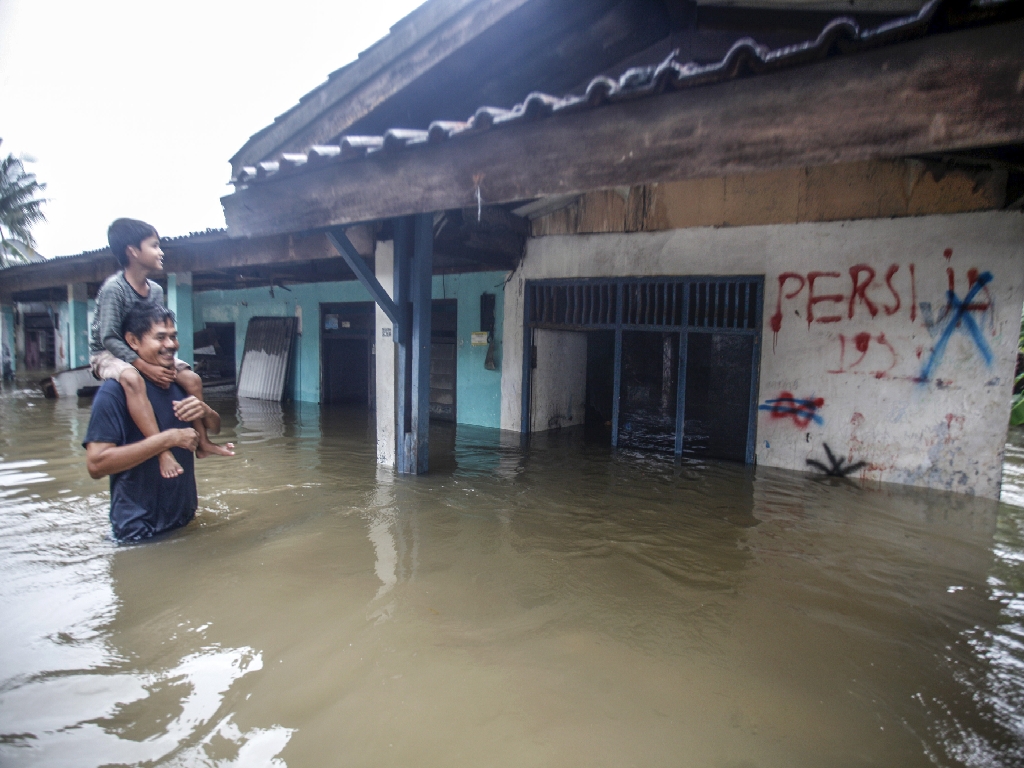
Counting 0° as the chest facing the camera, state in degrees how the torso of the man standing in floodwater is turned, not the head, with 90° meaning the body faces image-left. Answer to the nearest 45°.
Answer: approximately 315°

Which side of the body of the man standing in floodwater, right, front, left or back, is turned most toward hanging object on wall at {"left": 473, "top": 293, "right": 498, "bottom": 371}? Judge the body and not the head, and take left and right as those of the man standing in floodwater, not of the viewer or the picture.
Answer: left

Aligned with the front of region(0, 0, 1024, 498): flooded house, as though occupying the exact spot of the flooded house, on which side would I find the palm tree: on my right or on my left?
on my right

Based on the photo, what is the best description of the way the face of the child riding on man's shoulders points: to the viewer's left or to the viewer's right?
to the viewer's right

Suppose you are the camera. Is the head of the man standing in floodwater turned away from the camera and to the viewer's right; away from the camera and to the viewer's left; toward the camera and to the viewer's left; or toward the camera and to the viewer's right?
toward the camera and to the viewer's right

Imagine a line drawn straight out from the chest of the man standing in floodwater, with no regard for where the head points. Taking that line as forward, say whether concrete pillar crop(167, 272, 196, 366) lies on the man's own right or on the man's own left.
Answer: on the man's own left

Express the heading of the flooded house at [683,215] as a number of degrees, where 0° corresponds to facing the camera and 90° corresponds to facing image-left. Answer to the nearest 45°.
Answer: approximately 45°

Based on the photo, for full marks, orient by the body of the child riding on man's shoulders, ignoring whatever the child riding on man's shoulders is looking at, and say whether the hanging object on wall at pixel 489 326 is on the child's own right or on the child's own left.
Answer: on the child's own left

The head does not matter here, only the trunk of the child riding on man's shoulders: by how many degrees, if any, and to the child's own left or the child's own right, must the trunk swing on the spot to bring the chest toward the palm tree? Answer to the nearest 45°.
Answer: approximately 135° to the child's own left
